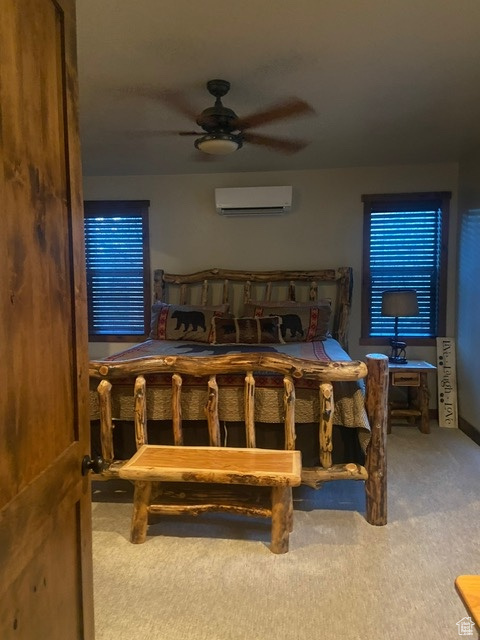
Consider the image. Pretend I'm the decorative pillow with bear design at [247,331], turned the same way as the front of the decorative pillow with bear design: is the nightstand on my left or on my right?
on my left

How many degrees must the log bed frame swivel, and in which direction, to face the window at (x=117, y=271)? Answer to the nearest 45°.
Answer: approximately 135° to its right

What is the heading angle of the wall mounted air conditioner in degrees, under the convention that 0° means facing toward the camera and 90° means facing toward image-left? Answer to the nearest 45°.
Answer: approximately 0°

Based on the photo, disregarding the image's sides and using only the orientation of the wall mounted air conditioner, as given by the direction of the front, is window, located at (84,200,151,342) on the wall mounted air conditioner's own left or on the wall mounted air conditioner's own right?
on the wall mounted air conditioner's own right

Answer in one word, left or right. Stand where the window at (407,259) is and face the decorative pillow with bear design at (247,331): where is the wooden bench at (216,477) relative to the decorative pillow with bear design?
left

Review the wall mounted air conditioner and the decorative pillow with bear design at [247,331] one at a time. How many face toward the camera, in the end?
2

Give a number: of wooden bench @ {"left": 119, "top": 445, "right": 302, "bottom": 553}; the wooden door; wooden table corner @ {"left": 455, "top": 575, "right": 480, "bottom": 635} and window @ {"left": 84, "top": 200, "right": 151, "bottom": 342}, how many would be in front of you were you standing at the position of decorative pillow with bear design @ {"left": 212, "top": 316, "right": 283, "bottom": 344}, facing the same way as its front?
3
